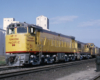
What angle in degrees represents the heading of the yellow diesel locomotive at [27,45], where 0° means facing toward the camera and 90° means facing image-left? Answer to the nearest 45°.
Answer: approximately 45°
